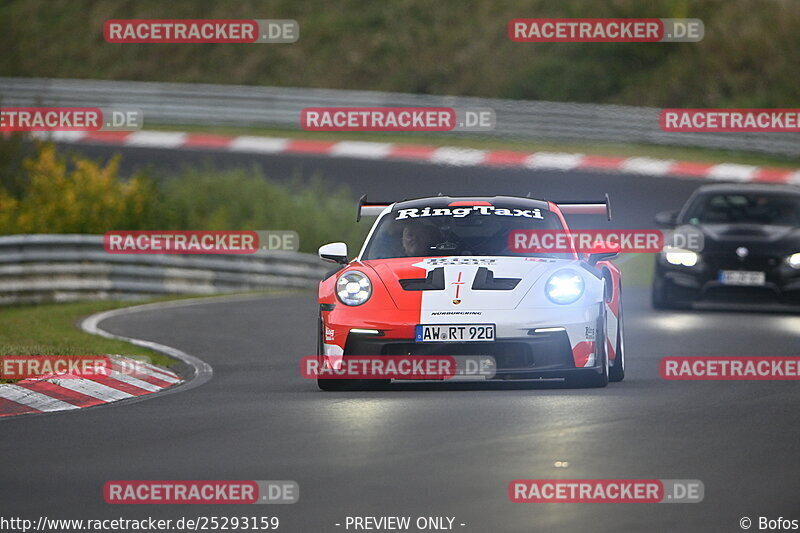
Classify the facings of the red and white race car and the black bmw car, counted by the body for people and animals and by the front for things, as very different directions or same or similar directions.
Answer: same or similar directions

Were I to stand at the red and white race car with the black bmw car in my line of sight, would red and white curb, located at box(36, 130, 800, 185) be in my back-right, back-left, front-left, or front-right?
front-left

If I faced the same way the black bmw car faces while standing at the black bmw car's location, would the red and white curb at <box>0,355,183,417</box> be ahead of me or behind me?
ahead

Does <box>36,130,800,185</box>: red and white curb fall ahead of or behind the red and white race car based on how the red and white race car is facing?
behind

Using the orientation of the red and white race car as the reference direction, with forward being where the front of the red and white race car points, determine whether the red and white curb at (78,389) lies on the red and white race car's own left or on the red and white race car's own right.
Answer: on the red and white race car's own right

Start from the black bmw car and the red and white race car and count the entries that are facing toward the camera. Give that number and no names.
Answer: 2

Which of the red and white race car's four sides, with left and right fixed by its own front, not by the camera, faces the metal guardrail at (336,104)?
back

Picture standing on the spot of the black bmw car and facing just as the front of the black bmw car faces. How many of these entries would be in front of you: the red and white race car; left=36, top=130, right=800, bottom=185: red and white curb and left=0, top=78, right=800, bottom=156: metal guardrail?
1

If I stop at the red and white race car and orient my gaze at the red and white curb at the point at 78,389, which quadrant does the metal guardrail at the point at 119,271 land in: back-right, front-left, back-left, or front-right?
front-right

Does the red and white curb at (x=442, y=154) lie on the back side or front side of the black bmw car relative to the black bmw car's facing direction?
on the back side

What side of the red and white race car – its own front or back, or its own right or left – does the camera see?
front

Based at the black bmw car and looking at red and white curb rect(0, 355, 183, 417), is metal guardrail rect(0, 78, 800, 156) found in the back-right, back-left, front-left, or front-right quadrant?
back-right
